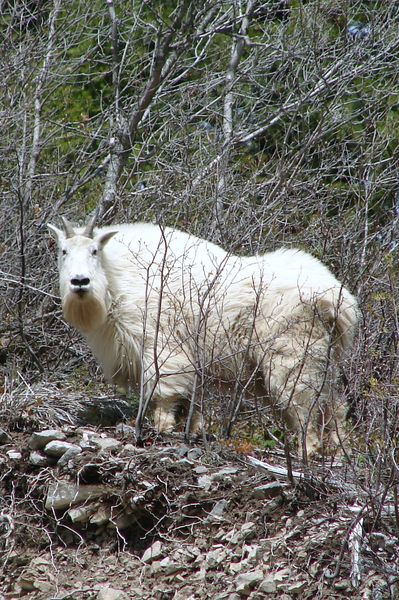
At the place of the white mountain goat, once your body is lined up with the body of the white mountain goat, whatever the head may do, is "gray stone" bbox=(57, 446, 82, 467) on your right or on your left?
on your left

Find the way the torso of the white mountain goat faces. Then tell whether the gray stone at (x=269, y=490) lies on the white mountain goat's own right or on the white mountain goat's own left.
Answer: on the white mountain goat's own left

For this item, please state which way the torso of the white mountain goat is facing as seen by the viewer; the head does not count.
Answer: to the viewer's left

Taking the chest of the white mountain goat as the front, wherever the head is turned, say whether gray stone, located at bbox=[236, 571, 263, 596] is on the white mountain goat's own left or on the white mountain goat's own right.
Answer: on the white mountain goat's own left
